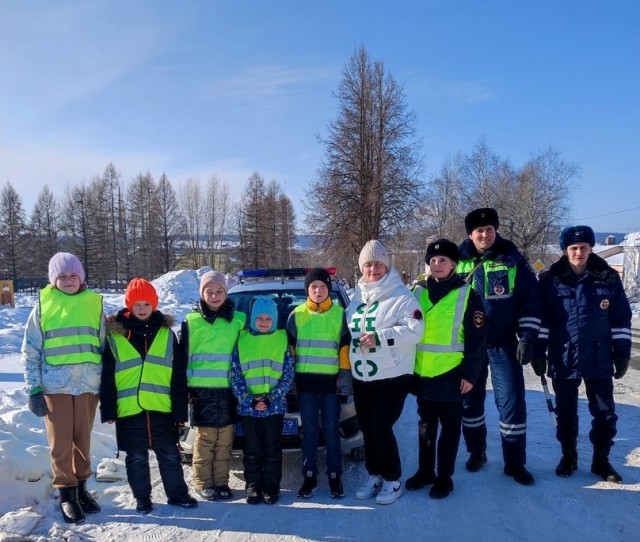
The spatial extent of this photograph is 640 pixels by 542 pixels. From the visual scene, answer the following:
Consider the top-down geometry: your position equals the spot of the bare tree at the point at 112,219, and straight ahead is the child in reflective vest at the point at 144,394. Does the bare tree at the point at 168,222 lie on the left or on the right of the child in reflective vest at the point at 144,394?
left

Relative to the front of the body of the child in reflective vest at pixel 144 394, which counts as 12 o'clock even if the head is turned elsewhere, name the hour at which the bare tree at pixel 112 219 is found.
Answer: The bare tree is roughly at 6 o'clock from the child in reflective vest.

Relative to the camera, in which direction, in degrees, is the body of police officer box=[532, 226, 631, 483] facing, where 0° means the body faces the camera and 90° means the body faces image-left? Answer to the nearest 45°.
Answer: approximately 0°

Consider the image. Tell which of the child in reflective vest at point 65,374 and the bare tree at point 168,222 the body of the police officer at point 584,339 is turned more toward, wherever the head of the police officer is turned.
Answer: the child in reflective vest

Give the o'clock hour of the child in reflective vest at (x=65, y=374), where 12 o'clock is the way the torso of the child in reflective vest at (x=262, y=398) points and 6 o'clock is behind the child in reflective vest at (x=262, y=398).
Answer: the child in reflective vest at (x=65, y=374) is roughly at 3 o'clock from the child in reflective vest at (x=262, y=398).

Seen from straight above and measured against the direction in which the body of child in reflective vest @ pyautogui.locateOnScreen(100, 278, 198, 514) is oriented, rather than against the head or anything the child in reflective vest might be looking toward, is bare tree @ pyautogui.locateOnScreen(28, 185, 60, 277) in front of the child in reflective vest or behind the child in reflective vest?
behind

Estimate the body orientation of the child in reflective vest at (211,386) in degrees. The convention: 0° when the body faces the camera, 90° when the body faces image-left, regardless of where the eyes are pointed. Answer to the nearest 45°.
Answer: approximately 0°

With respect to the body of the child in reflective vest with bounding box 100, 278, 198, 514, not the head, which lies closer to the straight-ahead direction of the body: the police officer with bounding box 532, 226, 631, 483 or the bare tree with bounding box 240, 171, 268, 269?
the police officer

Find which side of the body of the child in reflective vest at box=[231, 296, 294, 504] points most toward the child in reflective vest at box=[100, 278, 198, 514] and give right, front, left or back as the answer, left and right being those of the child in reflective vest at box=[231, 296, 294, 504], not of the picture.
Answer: right

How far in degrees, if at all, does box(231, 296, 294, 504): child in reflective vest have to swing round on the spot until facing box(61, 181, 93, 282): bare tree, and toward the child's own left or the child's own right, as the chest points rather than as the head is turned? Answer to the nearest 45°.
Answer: approximately 180°

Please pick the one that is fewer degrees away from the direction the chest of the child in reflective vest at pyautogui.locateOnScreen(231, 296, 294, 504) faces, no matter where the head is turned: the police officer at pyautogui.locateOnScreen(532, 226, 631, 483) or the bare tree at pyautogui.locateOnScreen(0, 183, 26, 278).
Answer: the police officer

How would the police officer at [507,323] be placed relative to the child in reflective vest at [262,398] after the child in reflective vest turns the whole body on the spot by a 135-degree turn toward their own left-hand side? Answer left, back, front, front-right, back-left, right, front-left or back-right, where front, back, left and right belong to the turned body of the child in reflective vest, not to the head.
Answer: front-right

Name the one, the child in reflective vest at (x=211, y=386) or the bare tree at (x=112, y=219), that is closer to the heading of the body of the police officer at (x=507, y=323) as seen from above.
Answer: the child in reflective vest

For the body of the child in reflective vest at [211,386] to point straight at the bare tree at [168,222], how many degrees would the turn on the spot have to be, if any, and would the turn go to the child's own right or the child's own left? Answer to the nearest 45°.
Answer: approximately 180°
